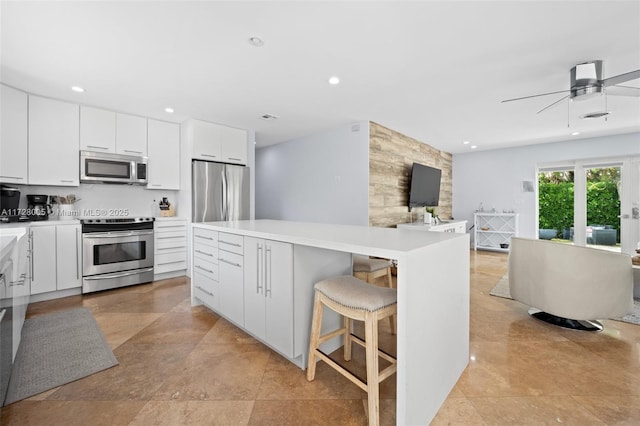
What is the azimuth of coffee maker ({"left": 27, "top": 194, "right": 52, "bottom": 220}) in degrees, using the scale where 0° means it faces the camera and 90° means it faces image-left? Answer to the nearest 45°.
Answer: approximately 0°

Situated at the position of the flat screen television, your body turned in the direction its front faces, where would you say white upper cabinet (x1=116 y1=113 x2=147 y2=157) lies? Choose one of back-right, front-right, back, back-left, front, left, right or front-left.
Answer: right

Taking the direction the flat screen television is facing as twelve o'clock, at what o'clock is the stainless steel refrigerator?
The stainless steel refrigerator is roughly at 3 o'clock from the flat screen television.

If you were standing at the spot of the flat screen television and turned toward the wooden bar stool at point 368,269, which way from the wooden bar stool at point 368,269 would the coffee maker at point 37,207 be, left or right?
right

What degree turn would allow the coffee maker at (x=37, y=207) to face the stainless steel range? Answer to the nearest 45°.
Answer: approximately 45° to its left

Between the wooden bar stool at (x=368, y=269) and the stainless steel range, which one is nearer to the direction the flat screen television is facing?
the wooden bar stool

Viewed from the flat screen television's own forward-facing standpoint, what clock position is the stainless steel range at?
The stainless steel range is roughly at 3 o'clock from the flat screen television.

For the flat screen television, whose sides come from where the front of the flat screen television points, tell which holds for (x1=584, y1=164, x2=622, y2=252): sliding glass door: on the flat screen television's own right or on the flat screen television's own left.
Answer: on the flat screen television's own left

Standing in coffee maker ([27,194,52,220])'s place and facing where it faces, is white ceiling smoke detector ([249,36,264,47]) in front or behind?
in front

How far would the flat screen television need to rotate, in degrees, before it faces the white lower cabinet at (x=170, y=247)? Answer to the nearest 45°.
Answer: approximately 90° to its right

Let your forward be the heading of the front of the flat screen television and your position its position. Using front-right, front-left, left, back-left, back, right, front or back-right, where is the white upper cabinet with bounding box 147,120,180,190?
right

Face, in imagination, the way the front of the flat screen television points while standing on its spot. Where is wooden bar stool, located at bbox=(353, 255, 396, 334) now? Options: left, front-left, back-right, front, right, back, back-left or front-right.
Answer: front-right

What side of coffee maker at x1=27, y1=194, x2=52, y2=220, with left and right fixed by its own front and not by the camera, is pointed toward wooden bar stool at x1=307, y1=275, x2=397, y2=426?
front

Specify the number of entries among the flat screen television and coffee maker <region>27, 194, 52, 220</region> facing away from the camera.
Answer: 0

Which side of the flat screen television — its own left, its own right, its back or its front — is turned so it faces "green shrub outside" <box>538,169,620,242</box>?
left
